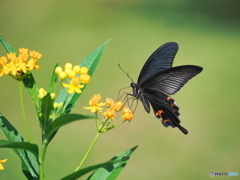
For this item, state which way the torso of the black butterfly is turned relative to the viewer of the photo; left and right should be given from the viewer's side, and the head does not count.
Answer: facing to the left of the viewer
